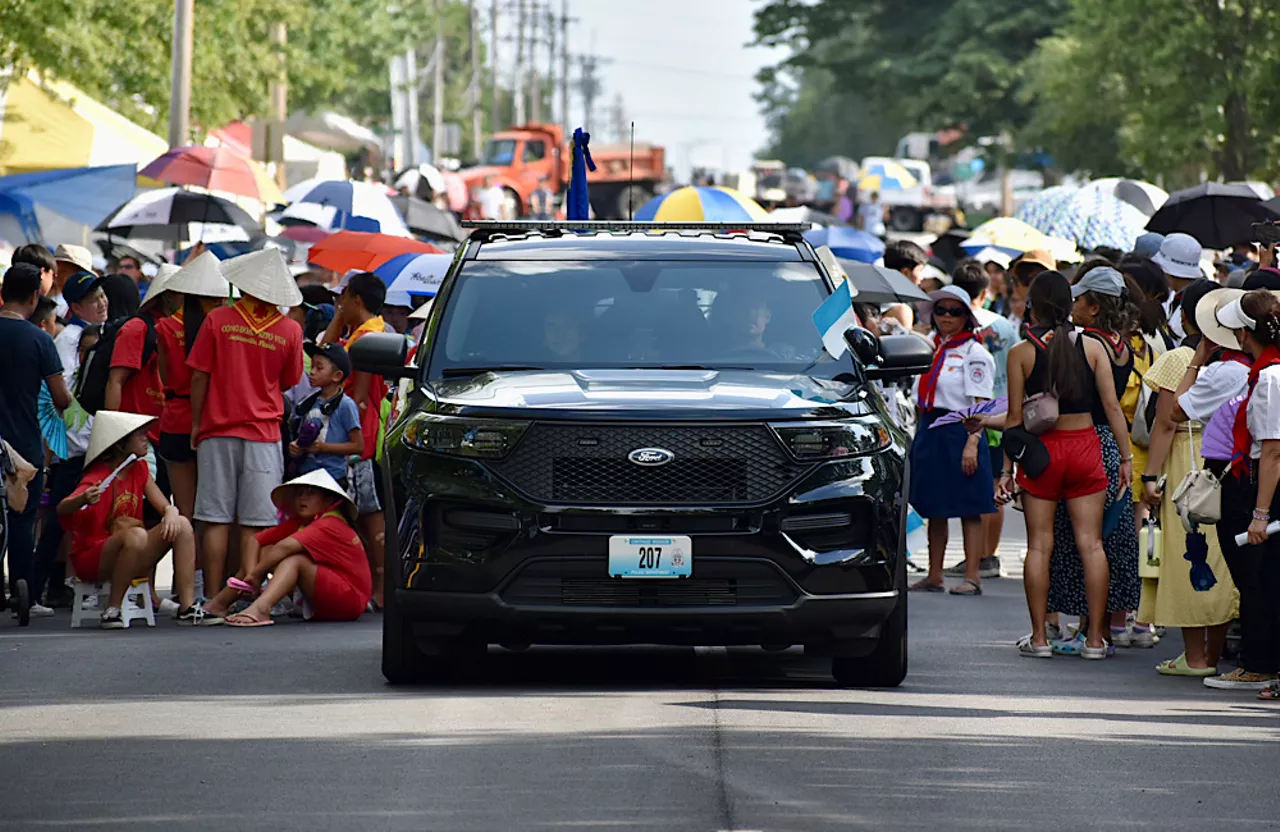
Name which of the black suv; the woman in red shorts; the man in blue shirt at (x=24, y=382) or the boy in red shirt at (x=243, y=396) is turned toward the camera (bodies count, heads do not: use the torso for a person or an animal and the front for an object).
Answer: the black suv

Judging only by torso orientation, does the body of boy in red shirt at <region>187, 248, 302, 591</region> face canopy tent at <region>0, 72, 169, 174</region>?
yes

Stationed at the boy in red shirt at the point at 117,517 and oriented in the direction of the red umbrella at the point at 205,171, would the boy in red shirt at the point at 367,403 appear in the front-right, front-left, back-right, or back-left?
front-right

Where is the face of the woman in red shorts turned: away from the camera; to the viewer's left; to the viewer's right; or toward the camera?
away from the camera

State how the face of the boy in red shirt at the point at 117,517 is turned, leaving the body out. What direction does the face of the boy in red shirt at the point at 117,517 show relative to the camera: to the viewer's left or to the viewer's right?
to the viewer's right

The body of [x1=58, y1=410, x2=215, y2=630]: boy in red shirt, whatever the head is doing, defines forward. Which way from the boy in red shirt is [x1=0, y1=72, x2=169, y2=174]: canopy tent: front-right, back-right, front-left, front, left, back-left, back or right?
back-left

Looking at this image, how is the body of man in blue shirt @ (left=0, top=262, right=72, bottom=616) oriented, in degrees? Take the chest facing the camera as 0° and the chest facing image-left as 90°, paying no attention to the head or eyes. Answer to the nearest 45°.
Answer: approximately 225°

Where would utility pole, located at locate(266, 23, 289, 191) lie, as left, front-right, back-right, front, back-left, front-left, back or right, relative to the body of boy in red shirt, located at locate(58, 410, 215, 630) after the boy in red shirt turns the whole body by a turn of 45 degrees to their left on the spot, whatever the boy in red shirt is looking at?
left

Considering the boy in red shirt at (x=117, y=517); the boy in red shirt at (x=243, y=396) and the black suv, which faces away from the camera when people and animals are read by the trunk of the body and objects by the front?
the boy in red shirt at (x=243, y=396)

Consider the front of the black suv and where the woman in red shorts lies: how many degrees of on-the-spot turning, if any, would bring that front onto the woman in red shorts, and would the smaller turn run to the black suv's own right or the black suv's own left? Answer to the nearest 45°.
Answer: approximately 135° to the black suv's own left

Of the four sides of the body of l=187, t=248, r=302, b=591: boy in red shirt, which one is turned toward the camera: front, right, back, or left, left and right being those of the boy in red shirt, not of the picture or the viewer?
back

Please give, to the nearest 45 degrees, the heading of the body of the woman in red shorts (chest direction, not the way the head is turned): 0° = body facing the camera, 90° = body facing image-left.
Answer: approximately 180°

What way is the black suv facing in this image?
toward the camera

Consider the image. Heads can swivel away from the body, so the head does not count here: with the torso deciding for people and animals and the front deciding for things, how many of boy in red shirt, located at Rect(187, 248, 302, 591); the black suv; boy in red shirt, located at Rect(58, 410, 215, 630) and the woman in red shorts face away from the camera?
2

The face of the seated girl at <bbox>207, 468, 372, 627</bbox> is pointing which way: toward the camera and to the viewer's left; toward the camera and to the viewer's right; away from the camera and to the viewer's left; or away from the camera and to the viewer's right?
toward the camera and to the viewer's left

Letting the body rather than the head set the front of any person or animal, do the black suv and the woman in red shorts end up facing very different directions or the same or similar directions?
very different directions

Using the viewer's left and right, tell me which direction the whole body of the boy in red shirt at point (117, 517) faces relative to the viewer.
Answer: facing the viewer and to the right of the viewer
